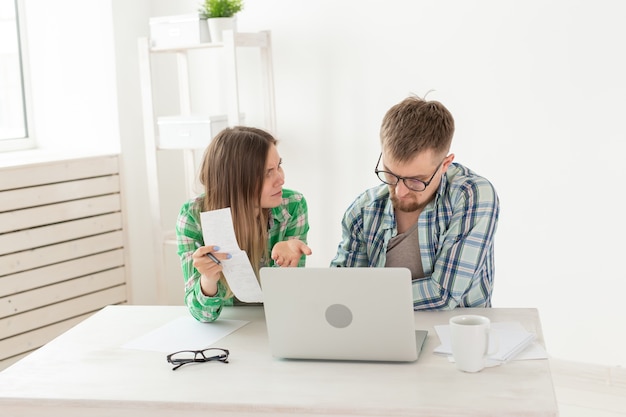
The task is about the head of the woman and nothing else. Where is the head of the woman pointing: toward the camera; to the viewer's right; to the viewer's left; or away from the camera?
to the viewer's right

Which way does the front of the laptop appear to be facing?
away from the camera

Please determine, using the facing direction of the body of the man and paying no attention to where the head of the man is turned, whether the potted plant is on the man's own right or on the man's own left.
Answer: on the man's own right

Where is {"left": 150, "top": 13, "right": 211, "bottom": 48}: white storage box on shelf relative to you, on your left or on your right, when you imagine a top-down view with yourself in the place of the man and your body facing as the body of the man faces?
on your right

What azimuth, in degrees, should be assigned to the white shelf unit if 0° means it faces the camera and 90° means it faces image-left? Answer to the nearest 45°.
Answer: approximately 45°

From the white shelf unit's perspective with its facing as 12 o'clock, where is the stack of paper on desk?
The stack of paper on desk is roughly at 10 o'clock from the white shelf unit.

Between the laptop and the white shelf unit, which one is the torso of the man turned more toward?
the laptop

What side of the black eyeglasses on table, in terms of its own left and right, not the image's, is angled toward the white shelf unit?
front
